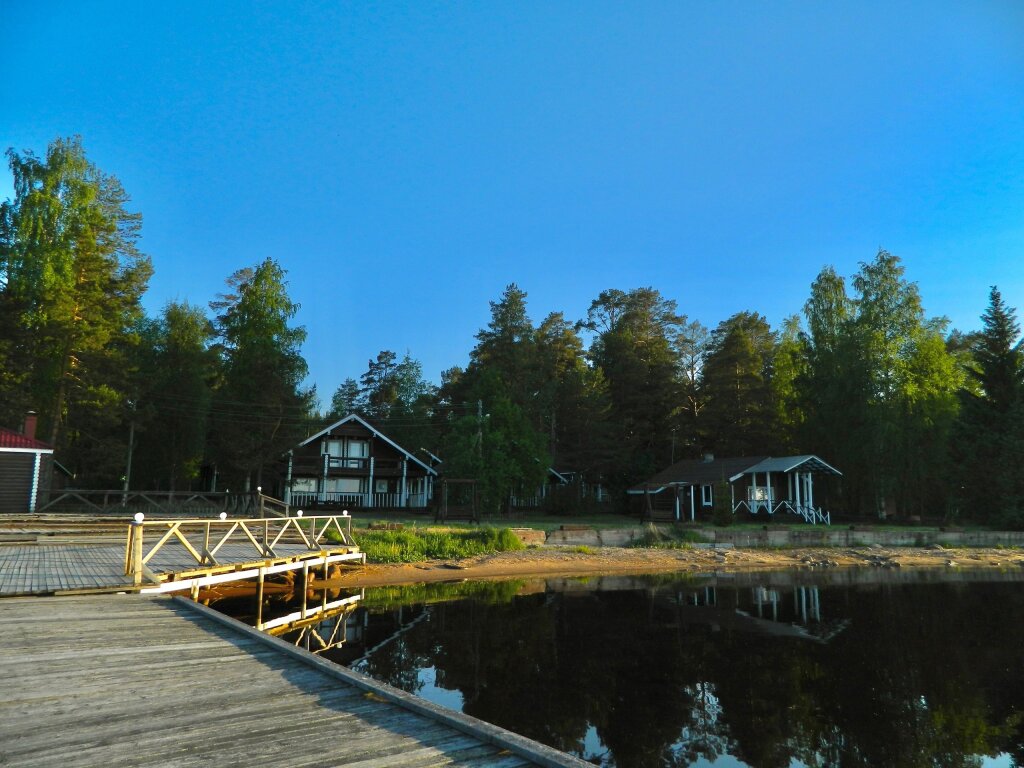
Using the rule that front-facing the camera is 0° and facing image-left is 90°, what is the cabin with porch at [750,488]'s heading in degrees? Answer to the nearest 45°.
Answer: approximately 315°

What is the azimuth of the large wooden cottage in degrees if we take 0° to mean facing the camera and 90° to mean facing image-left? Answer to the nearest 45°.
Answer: approximately 0°

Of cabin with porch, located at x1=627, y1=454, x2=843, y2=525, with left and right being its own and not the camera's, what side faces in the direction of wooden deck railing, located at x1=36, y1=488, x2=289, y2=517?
right

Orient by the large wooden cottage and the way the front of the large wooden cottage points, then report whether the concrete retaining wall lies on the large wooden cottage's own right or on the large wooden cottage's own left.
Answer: on the large wooden cottage's own left

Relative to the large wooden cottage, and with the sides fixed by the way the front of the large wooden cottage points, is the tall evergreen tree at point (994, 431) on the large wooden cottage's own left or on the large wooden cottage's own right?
on the large wooden cottage's own left

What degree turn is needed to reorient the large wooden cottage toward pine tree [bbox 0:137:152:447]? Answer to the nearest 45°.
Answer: approximately 45° to its right

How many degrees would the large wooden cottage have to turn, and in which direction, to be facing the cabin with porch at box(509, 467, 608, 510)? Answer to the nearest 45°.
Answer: approximately 90° to its left

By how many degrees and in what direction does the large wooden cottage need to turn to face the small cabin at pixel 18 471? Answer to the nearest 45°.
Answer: approximately 45° to its right

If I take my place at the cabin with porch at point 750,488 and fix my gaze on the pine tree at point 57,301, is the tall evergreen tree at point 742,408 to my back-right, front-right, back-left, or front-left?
back-right

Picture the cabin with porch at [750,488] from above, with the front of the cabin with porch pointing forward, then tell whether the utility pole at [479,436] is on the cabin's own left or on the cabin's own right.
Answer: on the cabin's own right

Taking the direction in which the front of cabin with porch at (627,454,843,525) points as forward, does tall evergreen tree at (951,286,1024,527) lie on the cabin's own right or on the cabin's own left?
on the cabin's own left

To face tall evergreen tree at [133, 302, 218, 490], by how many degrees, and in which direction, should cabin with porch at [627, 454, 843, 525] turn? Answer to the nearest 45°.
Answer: approximately 135° to its right

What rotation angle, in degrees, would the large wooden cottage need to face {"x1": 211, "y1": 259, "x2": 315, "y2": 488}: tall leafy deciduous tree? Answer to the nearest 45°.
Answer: approximately 45° to its right
